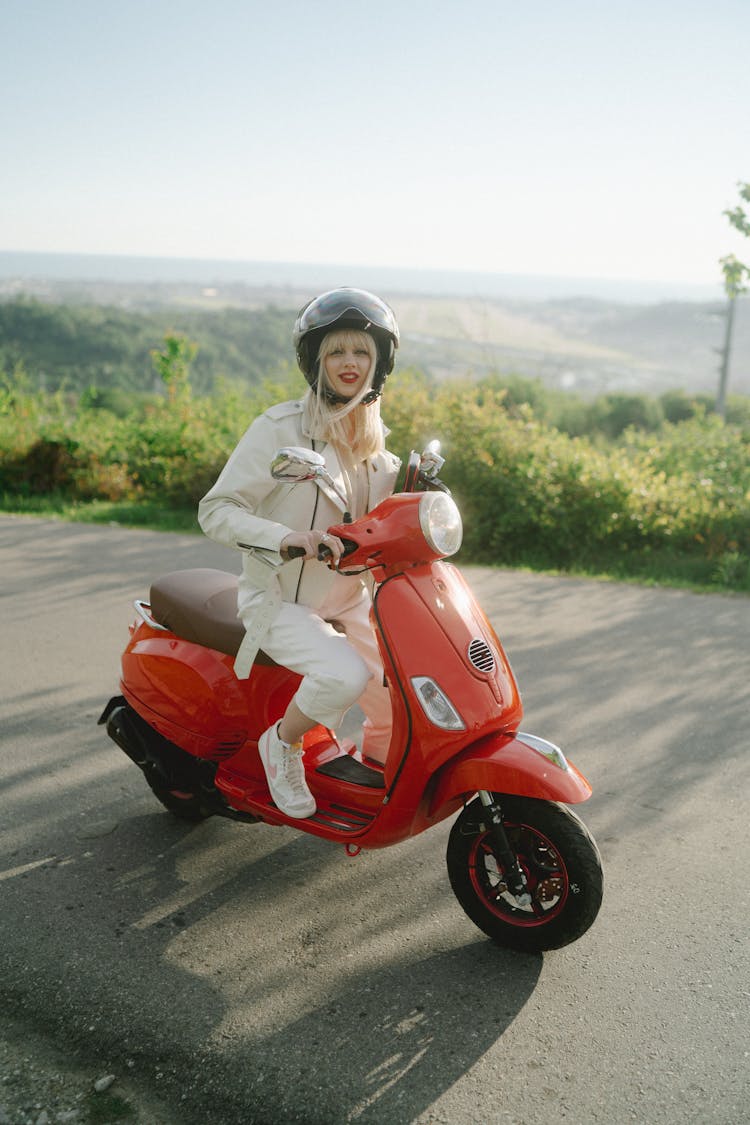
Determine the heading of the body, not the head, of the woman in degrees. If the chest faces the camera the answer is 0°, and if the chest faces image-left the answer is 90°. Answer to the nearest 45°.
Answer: approximately 315°

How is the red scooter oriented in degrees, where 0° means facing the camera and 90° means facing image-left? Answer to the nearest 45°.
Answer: approximately 315°
